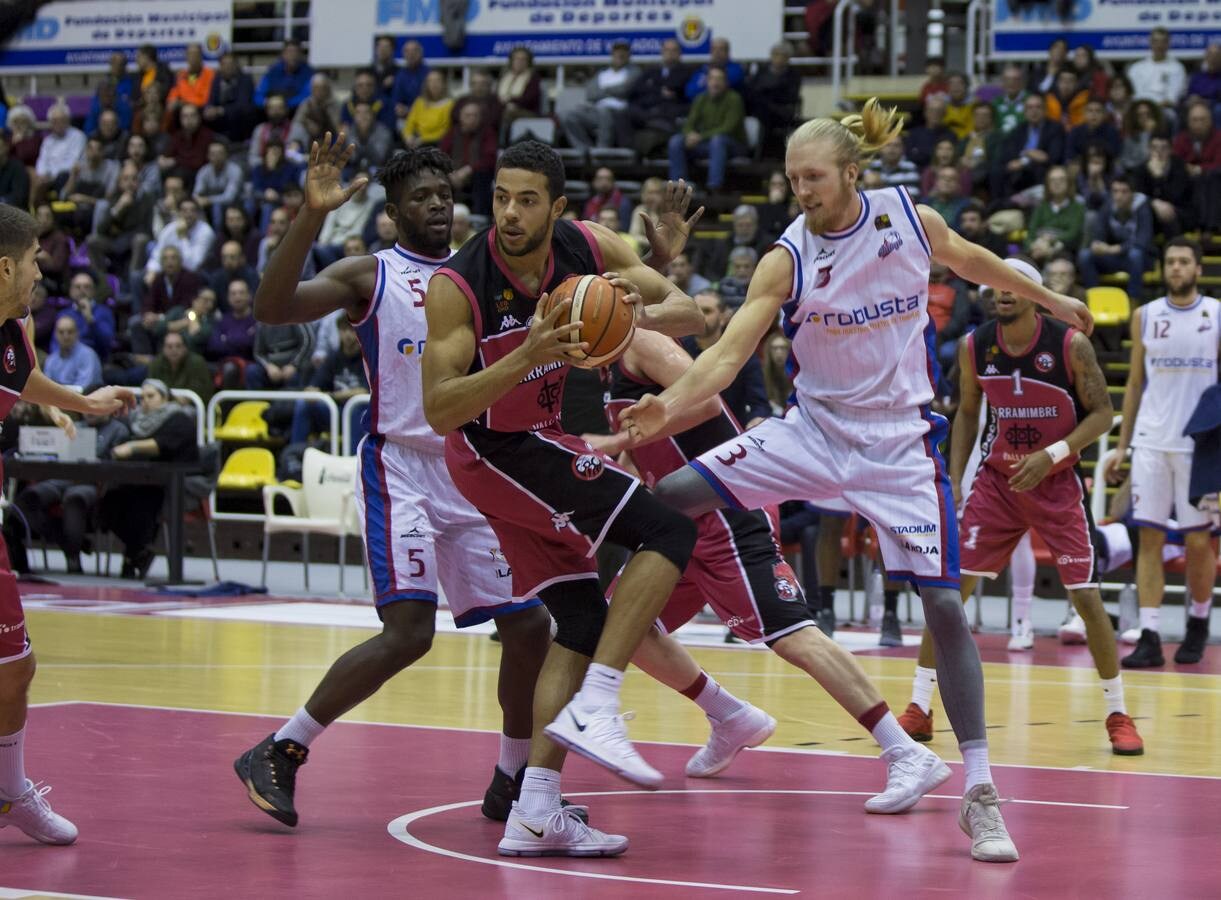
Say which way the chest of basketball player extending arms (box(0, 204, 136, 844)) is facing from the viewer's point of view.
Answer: to the viewer's right

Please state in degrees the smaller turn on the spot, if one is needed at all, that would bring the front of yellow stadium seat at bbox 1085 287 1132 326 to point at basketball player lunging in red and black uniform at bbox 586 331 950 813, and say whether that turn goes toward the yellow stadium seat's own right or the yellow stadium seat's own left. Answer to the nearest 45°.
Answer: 0° — it already faces them

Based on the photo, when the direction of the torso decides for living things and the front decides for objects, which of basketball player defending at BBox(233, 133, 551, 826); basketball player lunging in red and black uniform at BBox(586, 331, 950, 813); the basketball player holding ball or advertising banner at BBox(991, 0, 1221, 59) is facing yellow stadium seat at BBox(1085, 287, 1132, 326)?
the advertising banner

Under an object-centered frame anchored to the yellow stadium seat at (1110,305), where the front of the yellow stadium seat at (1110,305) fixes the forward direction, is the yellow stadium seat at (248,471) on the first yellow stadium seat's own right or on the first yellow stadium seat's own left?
on the first yellow stadium seat's own right

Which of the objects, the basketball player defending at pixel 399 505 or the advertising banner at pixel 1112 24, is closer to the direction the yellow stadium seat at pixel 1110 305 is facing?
the basketball player defending

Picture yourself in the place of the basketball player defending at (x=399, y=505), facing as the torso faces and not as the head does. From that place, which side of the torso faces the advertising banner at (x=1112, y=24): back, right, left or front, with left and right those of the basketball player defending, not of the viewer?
left

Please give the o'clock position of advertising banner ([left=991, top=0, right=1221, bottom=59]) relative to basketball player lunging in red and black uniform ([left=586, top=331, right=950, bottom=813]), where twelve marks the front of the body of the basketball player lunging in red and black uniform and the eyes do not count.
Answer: The advertising banner is roughly at 5 o'clock from the basketball player lunging in red and black uniform.

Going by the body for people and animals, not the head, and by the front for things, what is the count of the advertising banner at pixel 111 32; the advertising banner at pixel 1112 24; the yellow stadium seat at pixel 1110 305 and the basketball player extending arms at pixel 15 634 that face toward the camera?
3

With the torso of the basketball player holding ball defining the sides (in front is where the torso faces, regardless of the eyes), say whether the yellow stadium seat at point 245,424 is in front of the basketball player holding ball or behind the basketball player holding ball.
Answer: behind

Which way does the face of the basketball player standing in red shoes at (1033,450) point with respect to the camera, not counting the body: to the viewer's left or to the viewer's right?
to the viewer's left

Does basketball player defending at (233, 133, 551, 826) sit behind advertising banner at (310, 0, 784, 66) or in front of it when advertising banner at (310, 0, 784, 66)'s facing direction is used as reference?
in front

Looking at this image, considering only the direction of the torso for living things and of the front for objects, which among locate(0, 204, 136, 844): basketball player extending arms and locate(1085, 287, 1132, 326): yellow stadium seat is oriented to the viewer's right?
the basketball player extending arms

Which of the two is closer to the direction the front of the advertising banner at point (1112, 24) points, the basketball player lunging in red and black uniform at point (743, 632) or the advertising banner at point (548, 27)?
the basketball player lunging in red and black uniform

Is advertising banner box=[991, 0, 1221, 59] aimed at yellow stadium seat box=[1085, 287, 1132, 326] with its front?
yes

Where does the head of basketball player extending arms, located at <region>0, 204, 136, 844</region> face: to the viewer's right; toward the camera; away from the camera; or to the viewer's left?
to the viewer's right

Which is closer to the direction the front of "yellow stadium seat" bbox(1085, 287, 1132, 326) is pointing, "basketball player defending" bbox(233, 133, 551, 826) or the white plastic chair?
the basketball player defending
